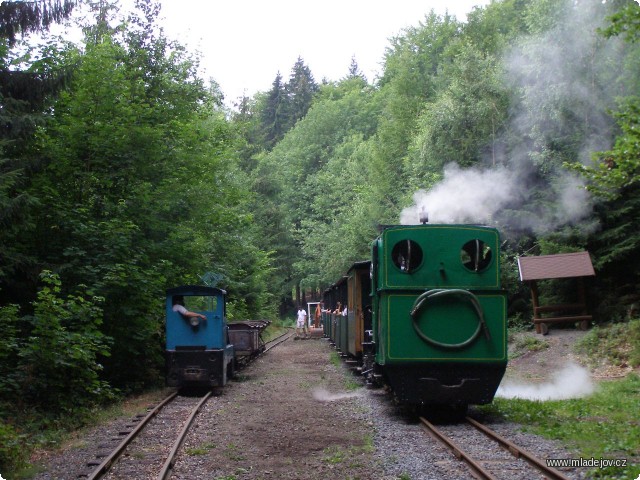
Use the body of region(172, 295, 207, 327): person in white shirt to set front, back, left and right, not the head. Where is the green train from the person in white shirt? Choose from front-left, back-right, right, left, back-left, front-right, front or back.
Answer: front-right

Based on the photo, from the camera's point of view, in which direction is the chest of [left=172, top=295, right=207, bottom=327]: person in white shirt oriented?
to the viewer's right

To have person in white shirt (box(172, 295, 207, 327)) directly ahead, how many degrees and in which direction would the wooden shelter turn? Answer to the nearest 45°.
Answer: approximately 45° to its right

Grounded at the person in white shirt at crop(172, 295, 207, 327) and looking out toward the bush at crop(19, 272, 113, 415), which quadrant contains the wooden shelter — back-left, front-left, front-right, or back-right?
back-left

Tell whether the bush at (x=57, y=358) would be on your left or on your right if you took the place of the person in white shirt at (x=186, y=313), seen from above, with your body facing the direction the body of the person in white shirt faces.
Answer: on your right

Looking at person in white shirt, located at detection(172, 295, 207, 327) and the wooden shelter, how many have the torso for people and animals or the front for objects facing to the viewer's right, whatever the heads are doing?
1

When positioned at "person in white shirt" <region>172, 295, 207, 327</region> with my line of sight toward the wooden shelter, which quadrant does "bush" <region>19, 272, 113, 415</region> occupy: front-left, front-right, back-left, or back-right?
back-right
